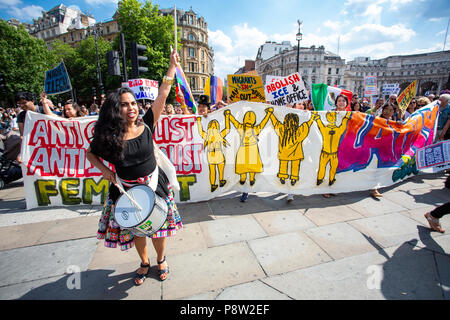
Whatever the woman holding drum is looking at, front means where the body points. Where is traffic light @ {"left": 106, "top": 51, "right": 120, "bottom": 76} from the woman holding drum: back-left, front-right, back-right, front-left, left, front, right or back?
back

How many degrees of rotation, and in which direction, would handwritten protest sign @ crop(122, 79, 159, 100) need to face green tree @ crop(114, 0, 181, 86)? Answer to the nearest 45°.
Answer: approximately 180°

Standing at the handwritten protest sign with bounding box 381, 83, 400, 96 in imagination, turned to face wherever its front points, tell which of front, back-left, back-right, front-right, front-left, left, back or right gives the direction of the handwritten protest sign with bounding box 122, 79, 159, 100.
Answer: front-right

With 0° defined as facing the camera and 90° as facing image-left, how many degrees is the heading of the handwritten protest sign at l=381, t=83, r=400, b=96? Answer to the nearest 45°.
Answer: approximately 0°

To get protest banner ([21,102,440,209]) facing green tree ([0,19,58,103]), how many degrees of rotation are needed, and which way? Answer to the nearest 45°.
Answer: approximately 135° to its right

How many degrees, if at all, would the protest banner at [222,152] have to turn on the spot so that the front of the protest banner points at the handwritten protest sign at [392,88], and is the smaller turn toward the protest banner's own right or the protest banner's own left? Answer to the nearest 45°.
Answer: approximately 135° to the protest banner's own left

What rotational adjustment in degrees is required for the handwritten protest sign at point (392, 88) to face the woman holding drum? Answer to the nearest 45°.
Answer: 0° — it already faces them

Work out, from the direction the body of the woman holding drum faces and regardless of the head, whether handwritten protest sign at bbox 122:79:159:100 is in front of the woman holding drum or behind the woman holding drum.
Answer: behind

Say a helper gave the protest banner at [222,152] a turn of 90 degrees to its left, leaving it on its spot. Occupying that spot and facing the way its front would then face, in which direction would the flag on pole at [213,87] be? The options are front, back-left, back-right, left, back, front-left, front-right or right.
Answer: left

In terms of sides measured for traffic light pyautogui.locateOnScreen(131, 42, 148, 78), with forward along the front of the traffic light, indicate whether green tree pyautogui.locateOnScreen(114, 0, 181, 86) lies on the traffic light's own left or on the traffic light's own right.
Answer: on the traffic light's own left

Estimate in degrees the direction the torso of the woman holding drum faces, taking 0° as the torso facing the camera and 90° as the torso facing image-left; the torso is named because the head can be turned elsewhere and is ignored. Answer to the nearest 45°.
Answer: approximately 0°
